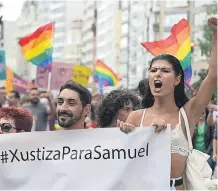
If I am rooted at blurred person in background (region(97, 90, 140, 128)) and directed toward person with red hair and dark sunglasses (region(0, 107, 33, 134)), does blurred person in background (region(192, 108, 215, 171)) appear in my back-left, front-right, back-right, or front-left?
back-right

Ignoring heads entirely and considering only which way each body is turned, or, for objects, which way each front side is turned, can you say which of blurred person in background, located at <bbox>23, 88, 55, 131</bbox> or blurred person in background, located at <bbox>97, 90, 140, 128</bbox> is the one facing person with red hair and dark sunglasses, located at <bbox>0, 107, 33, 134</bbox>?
blurred person in background, located at <bbox>23, 88, 55, 131</bbox>

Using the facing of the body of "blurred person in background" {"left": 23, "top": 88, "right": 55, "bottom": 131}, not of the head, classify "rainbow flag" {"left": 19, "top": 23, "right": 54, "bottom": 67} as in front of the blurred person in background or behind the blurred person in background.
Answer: behind

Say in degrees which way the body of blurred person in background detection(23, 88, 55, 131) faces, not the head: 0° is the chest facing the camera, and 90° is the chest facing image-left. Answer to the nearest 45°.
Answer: approximately 0°

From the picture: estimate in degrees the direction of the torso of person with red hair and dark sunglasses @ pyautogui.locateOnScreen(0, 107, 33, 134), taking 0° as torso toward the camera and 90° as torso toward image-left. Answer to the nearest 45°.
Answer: approximately 45°
